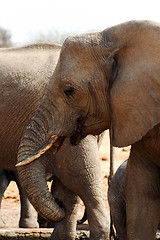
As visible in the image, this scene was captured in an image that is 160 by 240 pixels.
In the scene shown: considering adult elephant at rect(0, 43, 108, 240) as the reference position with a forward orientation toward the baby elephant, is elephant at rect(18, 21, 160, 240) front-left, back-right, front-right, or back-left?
front-right

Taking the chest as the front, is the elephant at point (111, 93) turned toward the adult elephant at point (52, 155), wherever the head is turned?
no

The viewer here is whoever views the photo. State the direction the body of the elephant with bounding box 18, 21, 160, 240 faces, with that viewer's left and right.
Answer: facing to the left of the viewer
